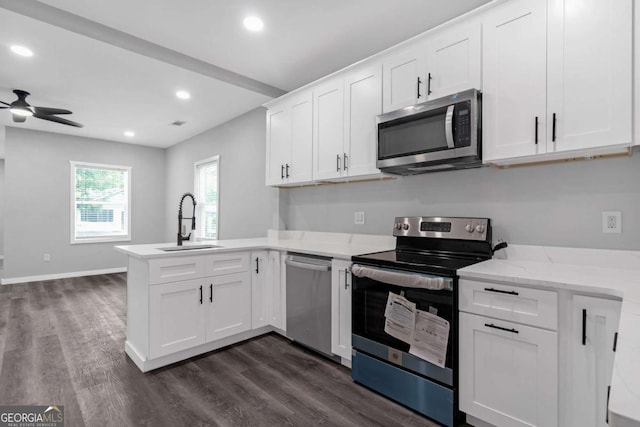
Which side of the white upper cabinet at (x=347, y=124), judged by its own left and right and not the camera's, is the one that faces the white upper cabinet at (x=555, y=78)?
left

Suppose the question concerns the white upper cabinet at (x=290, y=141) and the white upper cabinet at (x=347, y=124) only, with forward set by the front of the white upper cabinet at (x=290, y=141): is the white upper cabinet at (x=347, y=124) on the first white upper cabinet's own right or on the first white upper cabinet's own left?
on the first white upper cabinet's own left

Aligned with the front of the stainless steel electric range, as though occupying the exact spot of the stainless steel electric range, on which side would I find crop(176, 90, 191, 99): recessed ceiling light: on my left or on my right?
on my right

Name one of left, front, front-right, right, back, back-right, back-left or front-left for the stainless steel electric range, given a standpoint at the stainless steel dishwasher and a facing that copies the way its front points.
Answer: left

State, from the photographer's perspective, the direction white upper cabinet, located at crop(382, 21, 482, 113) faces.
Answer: facing the viewer and to the left of the viewer

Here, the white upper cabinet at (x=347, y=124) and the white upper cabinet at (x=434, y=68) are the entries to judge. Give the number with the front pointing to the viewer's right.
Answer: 0

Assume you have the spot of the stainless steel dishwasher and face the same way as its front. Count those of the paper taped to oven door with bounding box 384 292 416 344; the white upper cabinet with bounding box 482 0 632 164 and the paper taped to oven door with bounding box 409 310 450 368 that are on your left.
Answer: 3

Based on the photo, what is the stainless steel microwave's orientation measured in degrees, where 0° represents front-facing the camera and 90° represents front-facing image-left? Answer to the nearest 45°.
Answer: approximately 45°

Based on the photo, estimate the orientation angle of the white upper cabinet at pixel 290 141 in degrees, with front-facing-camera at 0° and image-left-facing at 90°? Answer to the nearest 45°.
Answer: approximately 45°

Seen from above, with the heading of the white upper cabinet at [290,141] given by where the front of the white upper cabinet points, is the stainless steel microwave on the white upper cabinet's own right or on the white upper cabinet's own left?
on the white upper cabinet's own left
